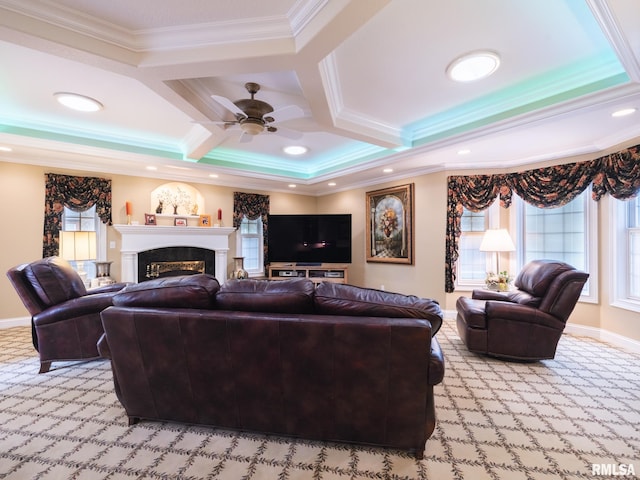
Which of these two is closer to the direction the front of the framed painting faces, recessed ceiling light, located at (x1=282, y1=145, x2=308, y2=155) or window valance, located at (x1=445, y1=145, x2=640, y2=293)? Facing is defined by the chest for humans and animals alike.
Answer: the recessed ceiling light

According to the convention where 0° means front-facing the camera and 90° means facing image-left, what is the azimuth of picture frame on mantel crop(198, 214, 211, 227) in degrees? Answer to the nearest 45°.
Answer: approximately 0°

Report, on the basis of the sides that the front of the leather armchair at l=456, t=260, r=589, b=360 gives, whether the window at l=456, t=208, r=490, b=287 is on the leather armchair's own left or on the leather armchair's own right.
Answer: on the leather armchair's own right

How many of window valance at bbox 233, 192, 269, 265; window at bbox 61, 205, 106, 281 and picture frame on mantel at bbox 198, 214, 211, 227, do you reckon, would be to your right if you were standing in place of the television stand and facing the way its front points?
3

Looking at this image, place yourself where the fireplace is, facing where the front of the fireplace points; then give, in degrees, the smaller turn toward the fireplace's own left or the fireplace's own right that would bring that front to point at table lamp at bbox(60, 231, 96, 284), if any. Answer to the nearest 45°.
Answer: approximately 45° to the fireplace's own right

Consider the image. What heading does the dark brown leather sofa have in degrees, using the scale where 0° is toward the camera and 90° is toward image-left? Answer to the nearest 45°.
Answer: approximately 180°

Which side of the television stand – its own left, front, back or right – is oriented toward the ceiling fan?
front

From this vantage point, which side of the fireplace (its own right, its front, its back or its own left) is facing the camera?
front

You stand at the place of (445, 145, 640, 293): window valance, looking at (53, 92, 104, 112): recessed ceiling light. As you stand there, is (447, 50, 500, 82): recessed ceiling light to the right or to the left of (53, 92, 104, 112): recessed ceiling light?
left

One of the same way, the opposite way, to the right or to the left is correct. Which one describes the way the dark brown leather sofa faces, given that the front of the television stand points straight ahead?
the opposite way

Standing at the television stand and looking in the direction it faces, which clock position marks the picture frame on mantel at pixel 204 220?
The picture frame on mantel is roughly at 3 o'clock from the television stand.

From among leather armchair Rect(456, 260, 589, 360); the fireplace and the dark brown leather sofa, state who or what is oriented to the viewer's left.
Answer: the leather armchair

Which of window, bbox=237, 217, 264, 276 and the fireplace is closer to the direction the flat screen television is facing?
the fireplace

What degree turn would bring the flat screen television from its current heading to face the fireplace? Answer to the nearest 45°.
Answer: approximately 90° to its right

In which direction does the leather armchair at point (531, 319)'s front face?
to the viewer's left

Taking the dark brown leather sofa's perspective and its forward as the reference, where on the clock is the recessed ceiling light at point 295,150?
The recessed ceiling light is roughly at 12 o'clock from the dark brown leather sofa.

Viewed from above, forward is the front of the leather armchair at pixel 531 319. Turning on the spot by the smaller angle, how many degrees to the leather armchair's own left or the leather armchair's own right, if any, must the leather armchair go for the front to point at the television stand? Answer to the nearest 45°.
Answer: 0° — it already faces it

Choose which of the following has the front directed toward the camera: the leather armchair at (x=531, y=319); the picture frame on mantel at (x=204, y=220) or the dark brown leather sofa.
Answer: the picture frame on mantel

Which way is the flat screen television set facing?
toward the camera

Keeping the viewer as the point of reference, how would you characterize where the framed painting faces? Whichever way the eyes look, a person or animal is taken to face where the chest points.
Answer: facing the viewer and to the left of the viewer

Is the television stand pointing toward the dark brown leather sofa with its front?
yes
